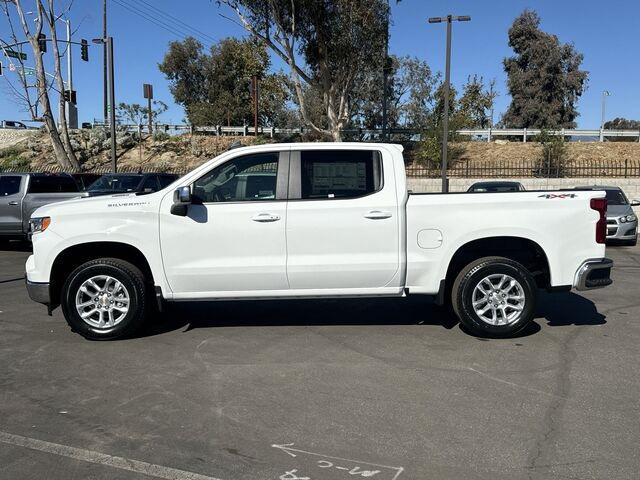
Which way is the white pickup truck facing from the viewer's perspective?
to the viewer's left

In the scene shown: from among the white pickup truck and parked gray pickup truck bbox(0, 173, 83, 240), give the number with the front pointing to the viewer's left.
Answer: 2

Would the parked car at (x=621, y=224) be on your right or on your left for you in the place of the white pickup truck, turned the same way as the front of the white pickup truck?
on your right

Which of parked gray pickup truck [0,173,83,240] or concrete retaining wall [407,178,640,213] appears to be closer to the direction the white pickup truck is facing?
the parked gray pickup truck

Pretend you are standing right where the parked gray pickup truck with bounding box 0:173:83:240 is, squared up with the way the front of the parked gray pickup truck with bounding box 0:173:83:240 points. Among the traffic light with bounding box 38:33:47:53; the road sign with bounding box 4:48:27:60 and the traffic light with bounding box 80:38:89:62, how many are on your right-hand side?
3

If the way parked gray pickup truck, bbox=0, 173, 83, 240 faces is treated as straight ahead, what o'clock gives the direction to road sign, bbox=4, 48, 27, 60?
The road sign is roughly at 3 o'clock from the parked gray pickup truck.

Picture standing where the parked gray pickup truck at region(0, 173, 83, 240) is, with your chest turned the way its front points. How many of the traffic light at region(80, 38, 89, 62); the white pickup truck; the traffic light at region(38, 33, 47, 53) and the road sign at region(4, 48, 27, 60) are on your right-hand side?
3

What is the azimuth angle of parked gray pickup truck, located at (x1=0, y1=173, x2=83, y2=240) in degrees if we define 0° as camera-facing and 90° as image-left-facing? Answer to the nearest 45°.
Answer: approximately 90°

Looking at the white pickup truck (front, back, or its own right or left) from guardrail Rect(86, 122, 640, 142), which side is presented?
right
